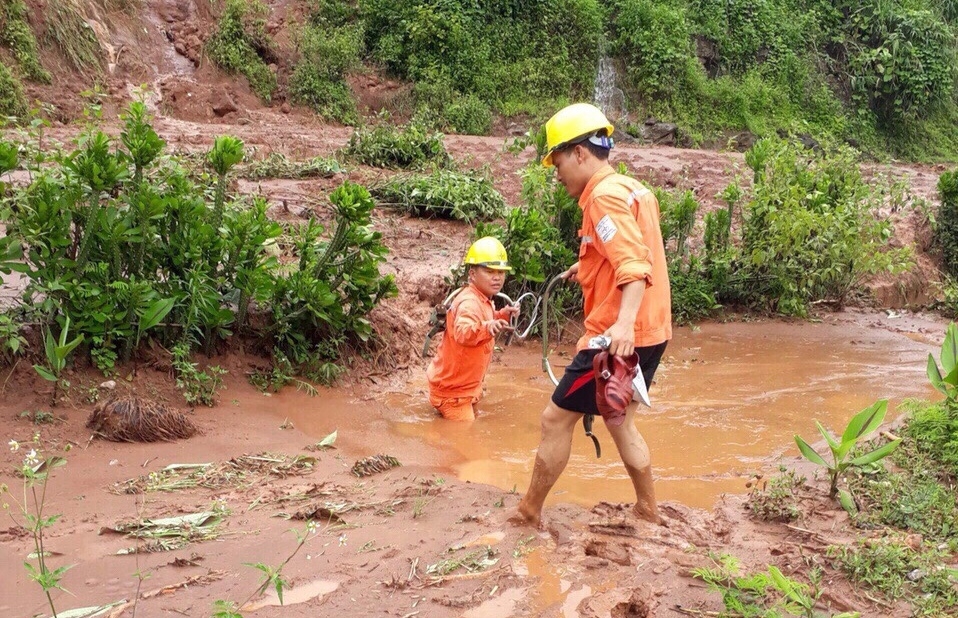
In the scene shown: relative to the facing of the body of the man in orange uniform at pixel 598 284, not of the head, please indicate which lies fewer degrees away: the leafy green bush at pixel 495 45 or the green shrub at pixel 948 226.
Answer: the leafy green bush

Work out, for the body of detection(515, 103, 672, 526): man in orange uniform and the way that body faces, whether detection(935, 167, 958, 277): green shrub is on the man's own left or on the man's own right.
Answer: on the man's own right

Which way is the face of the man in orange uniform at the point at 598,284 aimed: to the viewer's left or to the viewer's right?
to the viewer's left

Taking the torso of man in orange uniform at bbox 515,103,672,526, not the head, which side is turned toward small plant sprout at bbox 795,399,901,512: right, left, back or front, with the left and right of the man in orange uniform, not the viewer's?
back

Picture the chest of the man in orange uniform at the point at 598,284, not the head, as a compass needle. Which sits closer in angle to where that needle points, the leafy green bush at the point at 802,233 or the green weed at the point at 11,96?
the green weed

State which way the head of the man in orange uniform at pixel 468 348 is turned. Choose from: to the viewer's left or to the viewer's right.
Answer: to the viewer's right

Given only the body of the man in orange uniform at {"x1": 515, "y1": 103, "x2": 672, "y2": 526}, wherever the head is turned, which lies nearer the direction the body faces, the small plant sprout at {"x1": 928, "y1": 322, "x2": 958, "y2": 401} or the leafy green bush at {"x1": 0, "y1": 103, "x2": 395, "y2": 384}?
the leafy green bush

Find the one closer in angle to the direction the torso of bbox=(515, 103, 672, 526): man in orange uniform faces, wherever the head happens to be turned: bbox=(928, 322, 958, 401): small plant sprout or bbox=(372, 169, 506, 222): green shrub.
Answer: the green shrub

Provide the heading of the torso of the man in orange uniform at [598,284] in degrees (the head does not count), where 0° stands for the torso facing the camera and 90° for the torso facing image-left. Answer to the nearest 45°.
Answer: approximately 90°

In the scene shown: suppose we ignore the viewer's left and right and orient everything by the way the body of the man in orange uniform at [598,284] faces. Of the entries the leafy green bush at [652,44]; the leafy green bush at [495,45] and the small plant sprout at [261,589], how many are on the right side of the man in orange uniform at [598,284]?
2
